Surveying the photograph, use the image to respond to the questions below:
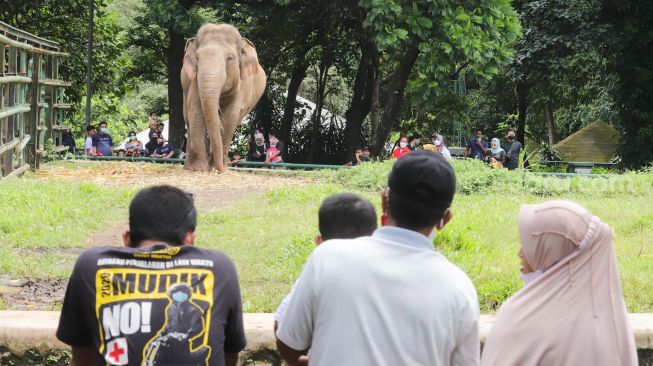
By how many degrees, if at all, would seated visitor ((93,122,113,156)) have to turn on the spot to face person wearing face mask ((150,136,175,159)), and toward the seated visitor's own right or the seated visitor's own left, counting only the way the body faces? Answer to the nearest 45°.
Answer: approximately 45° to the seated visitor's own left

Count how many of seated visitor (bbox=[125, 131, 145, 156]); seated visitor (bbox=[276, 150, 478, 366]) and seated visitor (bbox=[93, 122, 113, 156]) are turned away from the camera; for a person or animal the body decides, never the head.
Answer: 1

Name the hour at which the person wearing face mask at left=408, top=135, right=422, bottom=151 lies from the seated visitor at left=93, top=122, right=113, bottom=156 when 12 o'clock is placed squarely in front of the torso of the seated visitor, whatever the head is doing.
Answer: The person wearing face mask is roughly at 10 o'clock from the seated visitor.

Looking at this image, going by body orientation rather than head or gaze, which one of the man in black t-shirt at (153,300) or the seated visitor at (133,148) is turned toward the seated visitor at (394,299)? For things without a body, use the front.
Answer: the seated visitor at (133,148)

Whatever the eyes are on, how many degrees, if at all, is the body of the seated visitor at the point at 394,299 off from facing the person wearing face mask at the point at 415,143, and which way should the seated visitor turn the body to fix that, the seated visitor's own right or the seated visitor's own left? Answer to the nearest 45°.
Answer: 0° — they already face them

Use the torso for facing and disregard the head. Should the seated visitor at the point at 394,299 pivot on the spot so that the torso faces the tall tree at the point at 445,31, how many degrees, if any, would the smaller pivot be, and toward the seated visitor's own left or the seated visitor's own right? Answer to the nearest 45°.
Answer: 0° — they already face it

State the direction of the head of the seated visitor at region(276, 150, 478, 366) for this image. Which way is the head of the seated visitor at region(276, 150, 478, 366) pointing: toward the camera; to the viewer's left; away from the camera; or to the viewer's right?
away from the camera

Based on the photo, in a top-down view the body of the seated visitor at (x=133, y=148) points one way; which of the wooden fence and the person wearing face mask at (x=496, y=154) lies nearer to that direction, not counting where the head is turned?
the wooden fence

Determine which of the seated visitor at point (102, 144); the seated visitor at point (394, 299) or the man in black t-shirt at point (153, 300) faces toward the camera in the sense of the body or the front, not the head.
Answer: the seated visitor at point (102, 144)

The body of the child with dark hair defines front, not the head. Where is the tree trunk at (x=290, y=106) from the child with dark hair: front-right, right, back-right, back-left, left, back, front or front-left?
front-right

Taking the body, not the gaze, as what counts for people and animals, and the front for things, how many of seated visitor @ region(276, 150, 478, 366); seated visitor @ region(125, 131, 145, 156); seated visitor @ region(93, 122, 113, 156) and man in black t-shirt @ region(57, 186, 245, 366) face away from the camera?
2

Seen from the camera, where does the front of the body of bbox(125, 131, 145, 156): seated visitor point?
toward the camera

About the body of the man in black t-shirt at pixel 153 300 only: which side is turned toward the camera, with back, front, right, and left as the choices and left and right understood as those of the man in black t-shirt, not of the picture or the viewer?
back

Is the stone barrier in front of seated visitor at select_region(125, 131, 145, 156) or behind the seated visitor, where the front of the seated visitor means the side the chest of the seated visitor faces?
in front

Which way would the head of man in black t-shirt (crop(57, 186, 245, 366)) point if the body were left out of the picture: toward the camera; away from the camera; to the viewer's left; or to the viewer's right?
away from the camera

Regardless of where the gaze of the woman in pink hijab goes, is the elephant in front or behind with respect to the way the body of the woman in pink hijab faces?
in front

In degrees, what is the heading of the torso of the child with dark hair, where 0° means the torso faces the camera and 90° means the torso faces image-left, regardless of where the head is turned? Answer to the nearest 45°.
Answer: approximately 135°
